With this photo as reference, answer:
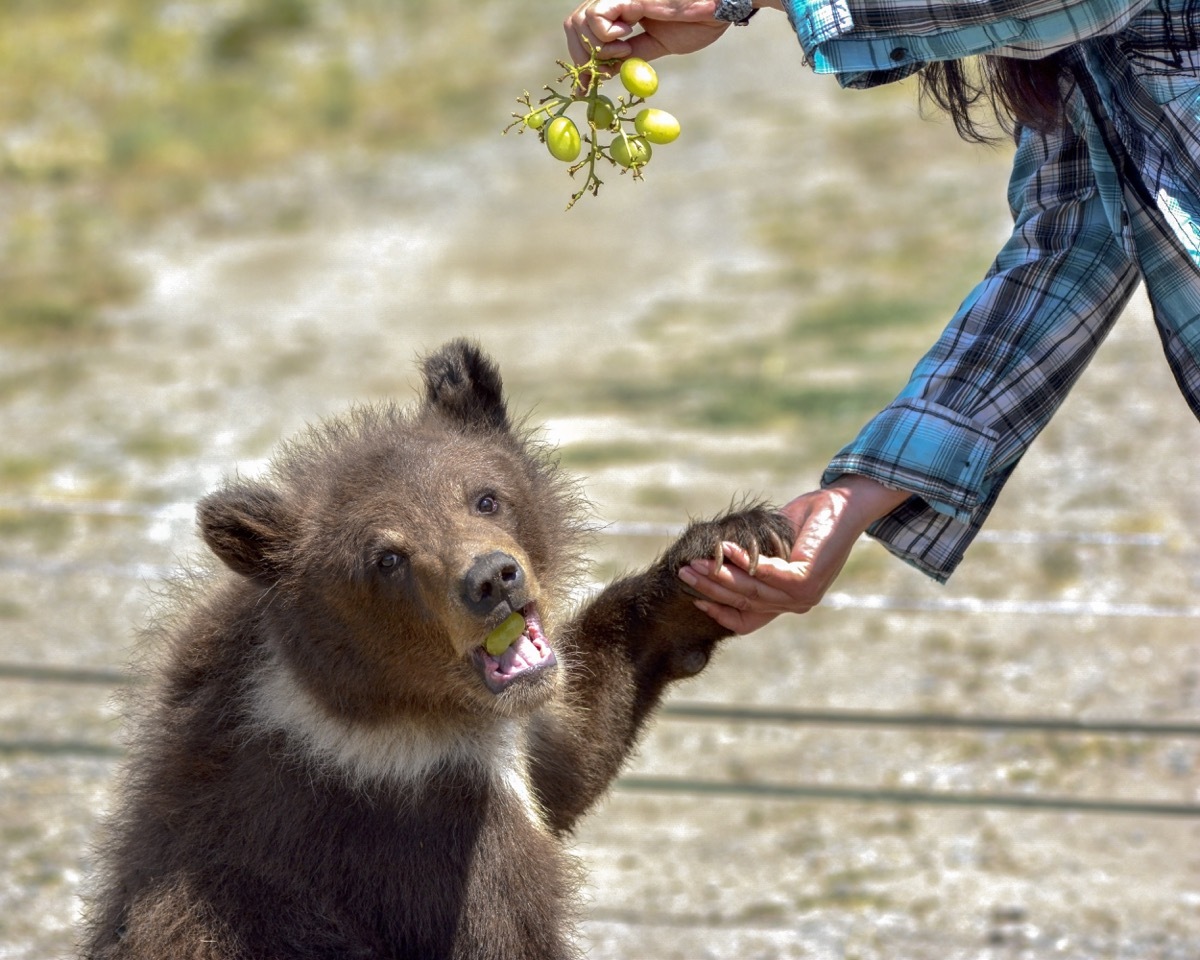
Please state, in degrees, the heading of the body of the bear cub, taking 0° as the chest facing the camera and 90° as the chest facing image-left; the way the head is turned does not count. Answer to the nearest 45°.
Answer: approximately 315°
